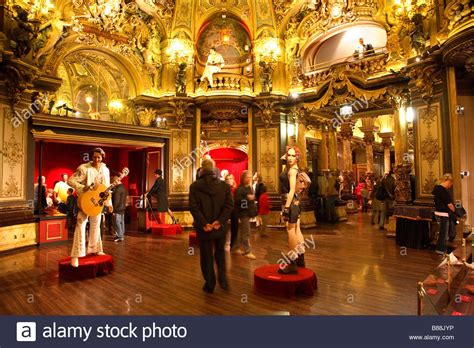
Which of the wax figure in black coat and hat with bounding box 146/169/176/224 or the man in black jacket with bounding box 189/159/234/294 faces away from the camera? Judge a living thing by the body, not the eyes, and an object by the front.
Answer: the man in black jacket with bounding box 189/159/234/294

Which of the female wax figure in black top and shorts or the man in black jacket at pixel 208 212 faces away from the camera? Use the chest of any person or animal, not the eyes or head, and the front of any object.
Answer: the man in black jacket

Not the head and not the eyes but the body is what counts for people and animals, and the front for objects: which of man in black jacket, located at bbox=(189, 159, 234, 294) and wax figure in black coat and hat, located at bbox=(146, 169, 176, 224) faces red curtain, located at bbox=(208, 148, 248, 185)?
man in black jacket, located at bbox=(189, 159, 234, 294)

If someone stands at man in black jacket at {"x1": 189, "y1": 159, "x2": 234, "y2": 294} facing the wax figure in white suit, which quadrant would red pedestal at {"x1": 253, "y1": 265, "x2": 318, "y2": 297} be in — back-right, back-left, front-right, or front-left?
back-right

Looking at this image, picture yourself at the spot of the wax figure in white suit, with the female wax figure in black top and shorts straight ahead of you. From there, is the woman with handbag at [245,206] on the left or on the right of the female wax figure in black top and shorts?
left

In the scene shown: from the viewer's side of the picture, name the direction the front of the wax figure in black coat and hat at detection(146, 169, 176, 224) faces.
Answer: to the viewer's left

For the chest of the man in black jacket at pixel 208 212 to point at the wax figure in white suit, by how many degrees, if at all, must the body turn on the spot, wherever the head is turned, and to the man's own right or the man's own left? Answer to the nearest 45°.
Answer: approximately 45° to the man's own left

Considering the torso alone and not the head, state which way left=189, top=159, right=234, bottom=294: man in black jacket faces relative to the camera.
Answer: away from the camera

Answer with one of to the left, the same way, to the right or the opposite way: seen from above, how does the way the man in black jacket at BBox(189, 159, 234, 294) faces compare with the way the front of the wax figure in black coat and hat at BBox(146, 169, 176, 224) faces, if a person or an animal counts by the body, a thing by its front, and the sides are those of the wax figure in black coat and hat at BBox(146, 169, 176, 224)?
to the right

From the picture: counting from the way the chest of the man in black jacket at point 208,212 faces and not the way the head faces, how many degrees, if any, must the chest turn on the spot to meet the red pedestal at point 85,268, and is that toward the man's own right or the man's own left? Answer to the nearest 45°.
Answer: approximately 45° to the man's own left

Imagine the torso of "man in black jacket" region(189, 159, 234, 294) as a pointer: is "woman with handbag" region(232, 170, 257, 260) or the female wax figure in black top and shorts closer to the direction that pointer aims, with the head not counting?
the woman with handbag

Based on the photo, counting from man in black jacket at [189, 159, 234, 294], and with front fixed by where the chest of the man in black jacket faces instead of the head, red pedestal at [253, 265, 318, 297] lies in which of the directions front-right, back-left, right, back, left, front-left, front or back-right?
right

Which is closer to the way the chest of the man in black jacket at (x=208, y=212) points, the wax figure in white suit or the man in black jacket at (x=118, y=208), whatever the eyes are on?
the man in black jacket

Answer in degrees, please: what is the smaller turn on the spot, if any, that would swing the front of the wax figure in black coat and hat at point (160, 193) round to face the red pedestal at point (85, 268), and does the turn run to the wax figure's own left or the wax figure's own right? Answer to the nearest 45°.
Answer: approximately 90° to the wax figure's own left

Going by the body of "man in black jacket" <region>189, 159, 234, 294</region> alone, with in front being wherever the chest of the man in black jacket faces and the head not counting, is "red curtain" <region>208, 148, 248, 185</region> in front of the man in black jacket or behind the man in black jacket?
in front
